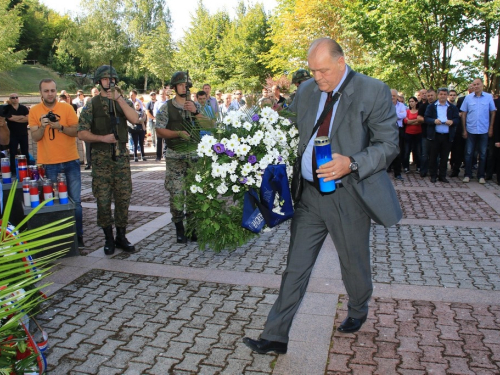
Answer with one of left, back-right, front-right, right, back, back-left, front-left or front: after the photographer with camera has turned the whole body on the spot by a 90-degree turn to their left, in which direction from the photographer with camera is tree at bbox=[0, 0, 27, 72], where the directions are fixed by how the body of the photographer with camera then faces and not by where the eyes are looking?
left

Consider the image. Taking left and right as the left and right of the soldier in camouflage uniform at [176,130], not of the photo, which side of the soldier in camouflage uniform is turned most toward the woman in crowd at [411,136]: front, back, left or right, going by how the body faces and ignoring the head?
left

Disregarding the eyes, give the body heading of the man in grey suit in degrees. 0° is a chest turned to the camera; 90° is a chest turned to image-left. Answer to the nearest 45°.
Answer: approximately 45°

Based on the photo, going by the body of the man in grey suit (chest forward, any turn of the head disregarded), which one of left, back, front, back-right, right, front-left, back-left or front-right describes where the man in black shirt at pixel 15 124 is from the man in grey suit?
right

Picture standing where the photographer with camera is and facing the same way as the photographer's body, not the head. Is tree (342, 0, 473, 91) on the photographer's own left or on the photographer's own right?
on the photographer's own left

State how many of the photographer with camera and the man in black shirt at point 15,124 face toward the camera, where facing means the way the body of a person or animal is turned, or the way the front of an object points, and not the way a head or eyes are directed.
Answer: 2

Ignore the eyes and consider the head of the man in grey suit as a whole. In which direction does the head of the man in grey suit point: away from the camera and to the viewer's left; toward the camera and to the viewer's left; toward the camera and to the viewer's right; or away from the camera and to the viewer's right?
toward the camera and to the viewer's left

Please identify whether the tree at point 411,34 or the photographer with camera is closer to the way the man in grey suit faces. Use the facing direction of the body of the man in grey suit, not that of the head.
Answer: the photographer with camera

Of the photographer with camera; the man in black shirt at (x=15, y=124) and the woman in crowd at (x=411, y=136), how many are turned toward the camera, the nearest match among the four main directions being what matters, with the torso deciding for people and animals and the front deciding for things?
3

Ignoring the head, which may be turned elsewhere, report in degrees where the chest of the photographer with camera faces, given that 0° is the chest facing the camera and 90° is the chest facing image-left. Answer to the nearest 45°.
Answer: approximately 0°

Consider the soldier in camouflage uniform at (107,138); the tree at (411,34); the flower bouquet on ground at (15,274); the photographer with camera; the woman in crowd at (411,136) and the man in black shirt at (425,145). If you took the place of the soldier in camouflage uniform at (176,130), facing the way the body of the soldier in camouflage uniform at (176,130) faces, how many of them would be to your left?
3

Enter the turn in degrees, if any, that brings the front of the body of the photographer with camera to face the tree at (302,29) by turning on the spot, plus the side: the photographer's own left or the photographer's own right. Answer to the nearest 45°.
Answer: approximately 135° to the photographer's own left

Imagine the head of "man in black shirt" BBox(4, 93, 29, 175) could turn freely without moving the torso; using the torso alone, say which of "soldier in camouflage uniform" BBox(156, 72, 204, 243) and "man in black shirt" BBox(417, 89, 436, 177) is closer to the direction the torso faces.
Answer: the soldier in camouflage uniform

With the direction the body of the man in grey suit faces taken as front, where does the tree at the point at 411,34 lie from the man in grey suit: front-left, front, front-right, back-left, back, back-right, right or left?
back-right
